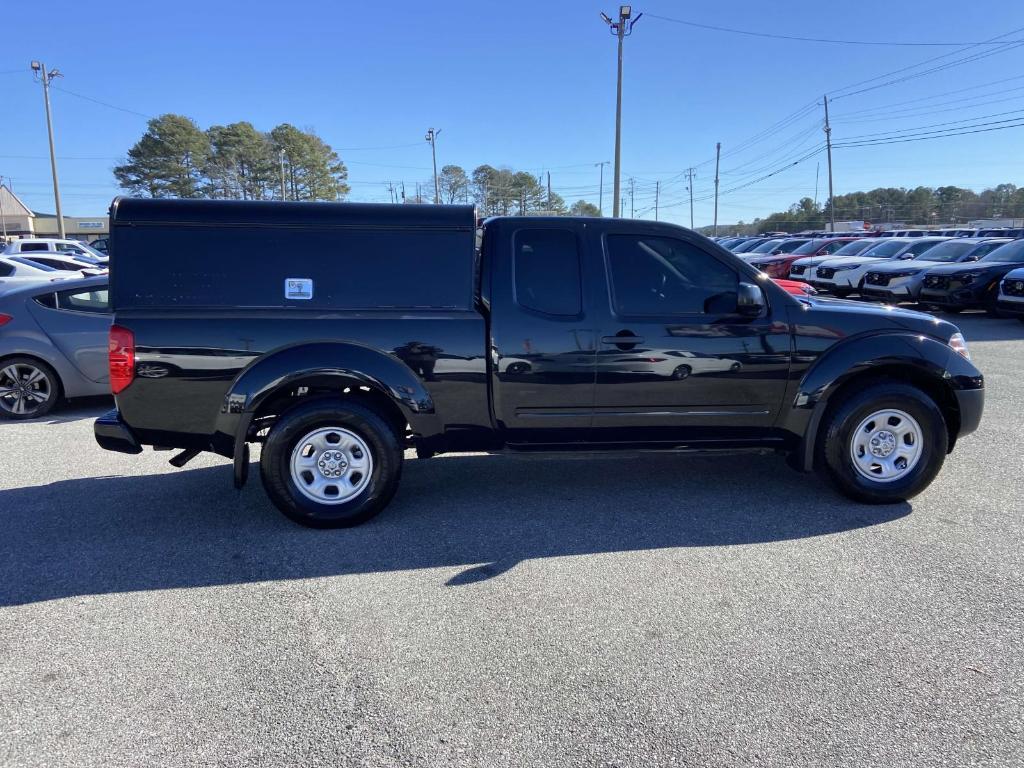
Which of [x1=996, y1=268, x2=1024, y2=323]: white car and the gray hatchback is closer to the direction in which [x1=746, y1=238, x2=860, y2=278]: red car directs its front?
the gray hatchback

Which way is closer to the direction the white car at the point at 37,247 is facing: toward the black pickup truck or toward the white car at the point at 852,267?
the white car

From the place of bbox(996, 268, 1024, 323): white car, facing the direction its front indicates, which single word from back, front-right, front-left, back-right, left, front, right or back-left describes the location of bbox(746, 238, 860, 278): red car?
right

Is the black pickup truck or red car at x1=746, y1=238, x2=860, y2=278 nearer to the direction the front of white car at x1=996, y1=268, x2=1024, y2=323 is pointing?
the black pickup truck

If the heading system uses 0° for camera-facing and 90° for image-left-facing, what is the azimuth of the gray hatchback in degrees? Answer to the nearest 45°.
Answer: approximately 270°

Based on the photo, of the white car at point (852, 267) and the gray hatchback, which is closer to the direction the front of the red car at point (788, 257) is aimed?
the gray hatchback

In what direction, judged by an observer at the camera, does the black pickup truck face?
facing to the right of the viewer

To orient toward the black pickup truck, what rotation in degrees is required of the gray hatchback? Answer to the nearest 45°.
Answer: approximately 45° to its right

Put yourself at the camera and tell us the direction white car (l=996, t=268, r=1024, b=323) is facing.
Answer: facing the viewer and to the left of the viewer

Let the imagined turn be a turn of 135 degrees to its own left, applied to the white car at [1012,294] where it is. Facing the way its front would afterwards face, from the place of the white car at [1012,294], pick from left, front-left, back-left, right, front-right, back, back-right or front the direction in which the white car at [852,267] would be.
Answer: back-left

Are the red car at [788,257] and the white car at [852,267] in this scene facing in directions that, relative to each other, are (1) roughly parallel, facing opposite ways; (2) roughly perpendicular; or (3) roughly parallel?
roughly parallel

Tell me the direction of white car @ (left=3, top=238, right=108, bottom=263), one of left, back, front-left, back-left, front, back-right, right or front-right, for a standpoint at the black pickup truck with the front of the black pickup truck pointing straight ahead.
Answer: back-left

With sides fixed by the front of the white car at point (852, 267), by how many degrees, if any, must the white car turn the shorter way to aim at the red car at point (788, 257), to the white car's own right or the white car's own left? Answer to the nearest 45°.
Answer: approximately 90° to the white car's own right

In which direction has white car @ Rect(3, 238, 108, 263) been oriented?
to the viewer's right
